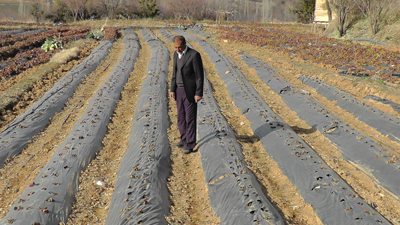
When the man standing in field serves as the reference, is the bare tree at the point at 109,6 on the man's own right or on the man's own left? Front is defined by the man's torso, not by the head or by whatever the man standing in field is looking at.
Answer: on the man's own right

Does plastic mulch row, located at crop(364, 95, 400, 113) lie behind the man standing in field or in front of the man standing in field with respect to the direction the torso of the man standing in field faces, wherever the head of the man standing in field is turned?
behind

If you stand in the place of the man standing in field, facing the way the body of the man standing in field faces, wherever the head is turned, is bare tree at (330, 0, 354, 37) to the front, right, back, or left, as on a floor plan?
back

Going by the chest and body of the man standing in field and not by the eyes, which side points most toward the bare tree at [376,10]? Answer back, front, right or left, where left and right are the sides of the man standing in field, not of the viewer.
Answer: back

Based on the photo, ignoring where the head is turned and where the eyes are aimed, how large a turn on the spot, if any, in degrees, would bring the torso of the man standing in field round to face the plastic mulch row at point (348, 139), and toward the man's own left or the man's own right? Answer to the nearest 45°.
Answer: approximately 135° to the man's own left

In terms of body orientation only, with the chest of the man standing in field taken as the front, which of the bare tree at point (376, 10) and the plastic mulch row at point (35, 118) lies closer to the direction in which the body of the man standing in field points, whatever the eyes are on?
the plastic mulch row

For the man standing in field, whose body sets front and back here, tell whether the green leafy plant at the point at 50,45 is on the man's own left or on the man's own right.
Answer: on the man's own right
